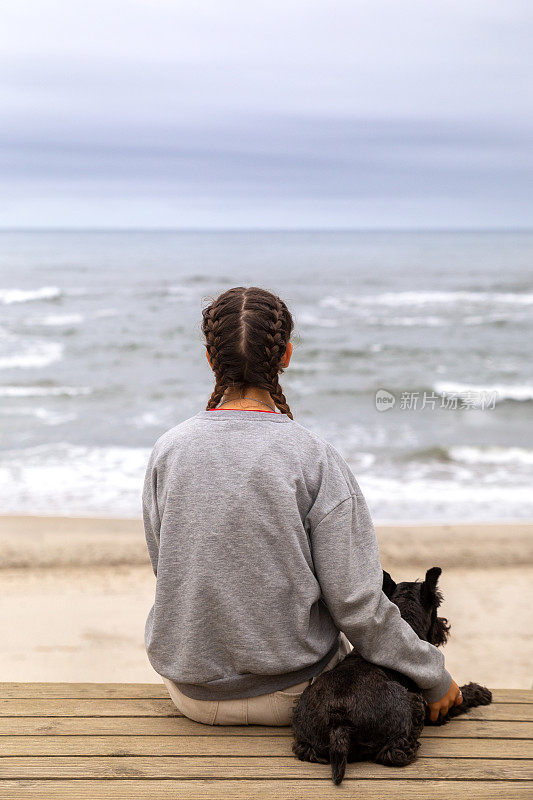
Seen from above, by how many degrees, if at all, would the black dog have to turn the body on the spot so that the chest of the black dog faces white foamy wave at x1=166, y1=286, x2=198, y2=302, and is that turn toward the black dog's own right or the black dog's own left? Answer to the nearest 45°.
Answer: approximately 45° to the black dog's own left

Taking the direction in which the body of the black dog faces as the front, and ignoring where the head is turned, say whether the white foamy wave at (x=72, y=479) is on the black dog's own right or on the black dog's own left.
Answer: on the black dog's own left

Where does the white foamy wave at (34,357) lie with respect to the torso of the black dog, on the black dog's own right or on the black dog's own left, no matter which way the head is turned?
on the black dog's own left

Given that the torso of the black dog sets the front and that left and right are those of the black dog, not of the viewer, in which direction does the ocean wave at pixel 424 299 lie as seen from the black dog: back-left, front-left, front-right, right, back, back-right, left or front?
front-left

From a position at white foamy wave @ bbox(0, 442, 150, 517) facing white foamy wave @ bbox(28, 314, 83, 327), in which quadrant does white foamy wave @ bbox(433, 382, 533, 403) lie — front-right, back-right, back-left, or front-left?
front-right

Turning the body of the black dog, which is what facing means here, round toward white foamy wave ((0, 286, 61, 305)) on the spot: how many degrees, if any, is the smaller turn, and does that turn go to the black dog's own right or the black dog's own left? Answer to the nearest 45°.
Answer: approximately 90° to the black dog's own left

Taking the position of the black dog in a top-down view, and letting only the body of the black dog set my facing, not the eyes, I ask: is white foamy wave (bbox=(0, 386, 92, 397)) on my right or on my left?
on my left

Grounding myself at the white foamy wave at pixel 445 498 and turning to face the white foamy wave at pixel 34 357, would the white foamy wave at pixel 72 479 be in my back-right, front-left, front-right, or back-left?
front-left

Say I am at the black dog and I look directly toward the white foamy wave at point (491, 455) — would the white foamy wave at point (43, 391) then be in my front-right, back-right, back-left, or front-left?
front-left

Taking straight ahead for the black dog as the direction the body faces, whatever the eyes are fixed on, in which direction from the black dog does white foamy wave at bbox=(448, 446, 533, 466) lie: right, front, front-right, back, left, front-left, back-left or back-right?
front-left

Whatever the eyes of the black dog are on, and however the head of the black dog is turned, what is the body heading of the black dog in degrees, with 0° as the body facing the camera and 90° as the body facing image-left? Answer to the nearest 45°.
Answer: approximately 225°
